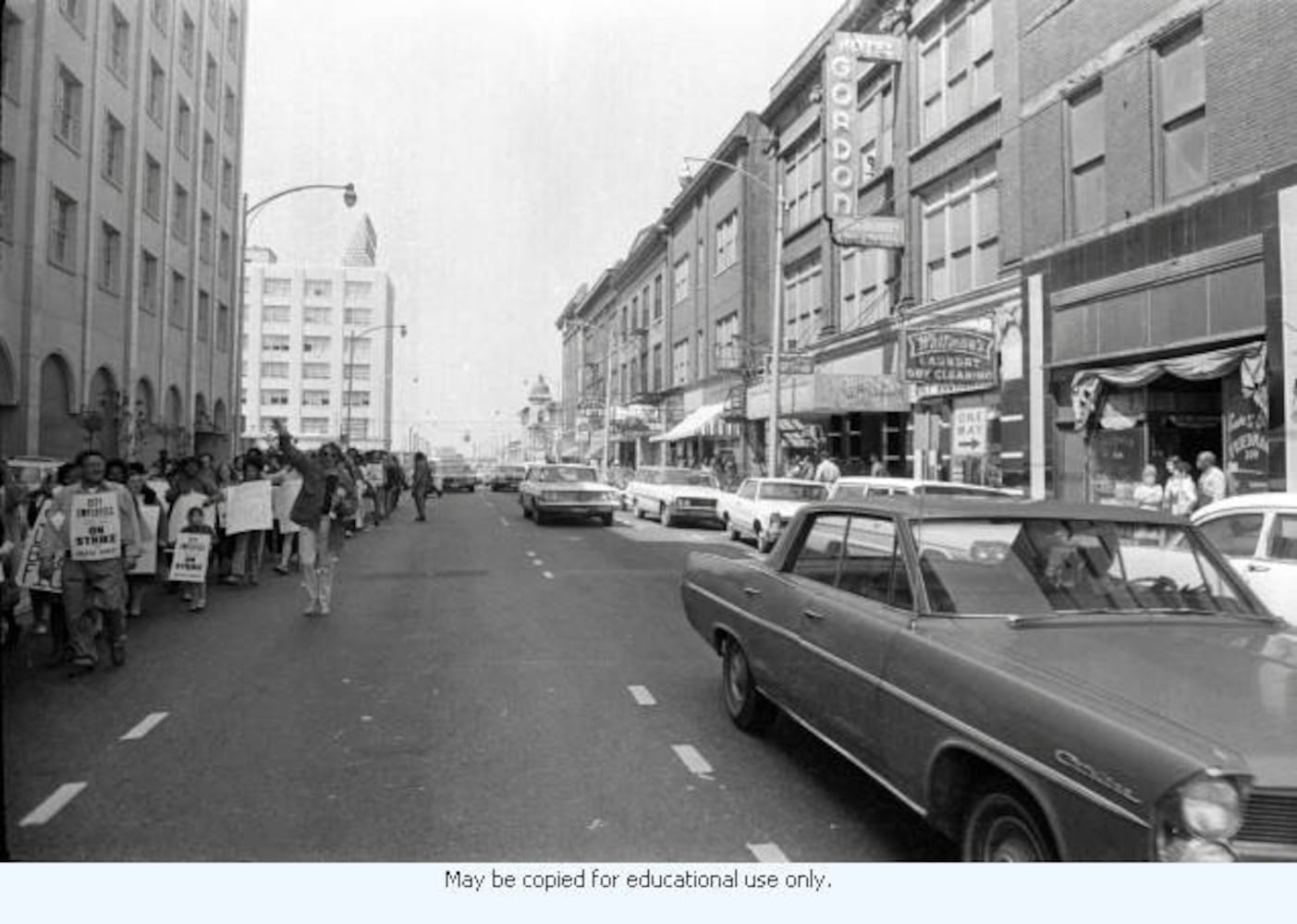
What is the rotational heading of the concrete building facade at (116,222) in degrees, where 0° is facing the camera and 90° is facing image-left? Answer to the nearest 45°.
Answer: approximately 315°

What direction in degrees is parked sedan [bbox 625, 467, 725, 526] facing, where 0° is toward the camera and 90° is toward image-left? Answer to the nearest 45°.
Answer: approximately 315°

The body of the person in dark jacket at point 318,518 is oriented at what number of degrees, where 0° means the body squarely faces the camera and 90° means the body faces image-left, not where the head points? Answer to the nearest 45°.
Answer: approximately 0°

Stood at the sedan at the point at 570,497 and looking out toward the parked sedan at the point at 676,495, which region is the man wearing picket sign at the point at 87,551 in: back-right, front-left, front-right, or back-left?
back-right

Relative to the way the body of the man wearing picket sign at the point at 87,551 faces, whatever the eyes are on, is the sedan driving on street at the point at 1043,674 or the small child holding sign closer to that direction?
the sedan driving on street

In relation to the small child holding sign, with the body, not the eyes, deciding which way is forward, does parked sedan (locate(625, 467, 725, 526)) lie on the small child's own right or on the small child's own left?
on the small child's own left

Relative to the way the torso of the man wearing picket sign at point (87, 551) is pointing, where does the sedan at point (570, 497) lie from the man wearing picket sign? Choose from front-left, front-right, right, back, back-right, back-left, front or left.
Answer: back-left

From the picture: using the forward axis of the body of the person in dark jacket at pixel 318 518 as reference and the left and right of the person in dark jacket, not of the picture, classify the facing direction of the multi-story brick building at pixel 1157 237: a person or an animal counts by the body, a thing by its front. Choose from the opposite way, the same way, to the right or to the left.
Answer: to the right
